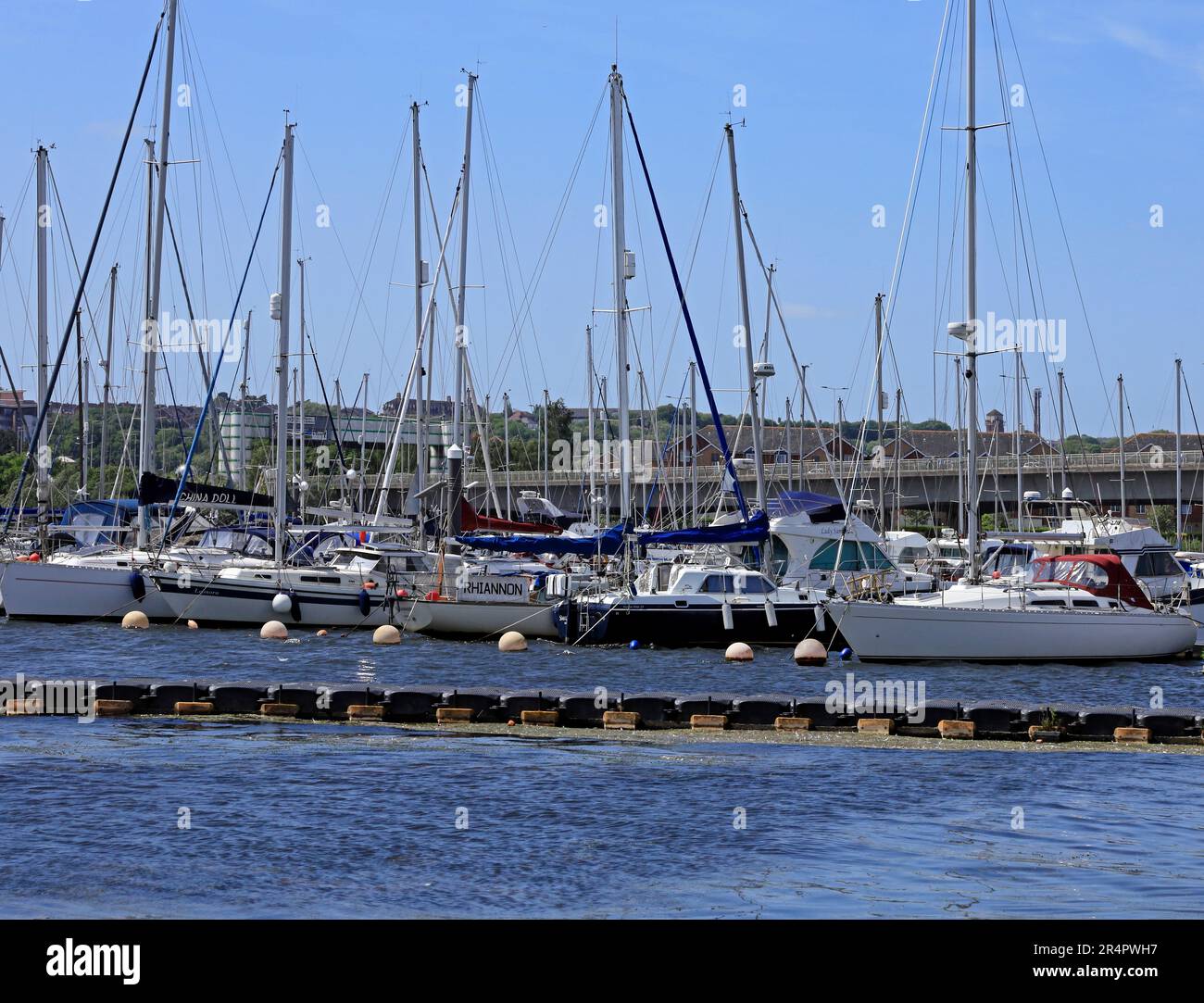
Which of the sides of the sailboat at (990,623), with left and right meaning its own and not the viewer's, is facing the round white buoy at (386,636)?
front

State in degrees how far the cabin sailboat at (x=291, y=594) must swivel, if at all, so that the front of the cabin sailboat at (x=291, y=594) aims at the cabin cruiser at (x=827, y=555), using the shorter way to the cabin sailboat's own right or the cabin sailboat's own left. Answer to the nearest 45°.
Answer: approximately 180°

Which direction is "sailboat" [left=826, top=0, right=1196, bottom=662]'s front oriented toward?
to the viewer's left

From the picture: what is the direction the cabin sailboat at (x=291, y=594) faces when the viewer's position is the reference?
facing to the left of the viewer

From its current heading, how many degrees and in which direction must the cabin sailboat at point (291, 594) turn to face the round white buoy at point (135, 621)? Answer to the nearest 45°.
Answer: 0° — it already faces it

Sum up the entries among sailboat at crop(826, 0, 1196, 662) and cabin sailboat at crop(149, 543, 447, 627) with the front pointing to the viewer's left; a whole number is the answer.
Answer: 2

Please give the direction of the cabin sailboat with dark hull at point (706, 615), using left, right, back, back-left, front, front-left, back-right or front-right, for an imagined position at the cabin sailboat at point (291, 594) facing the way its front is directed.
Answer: back-left
